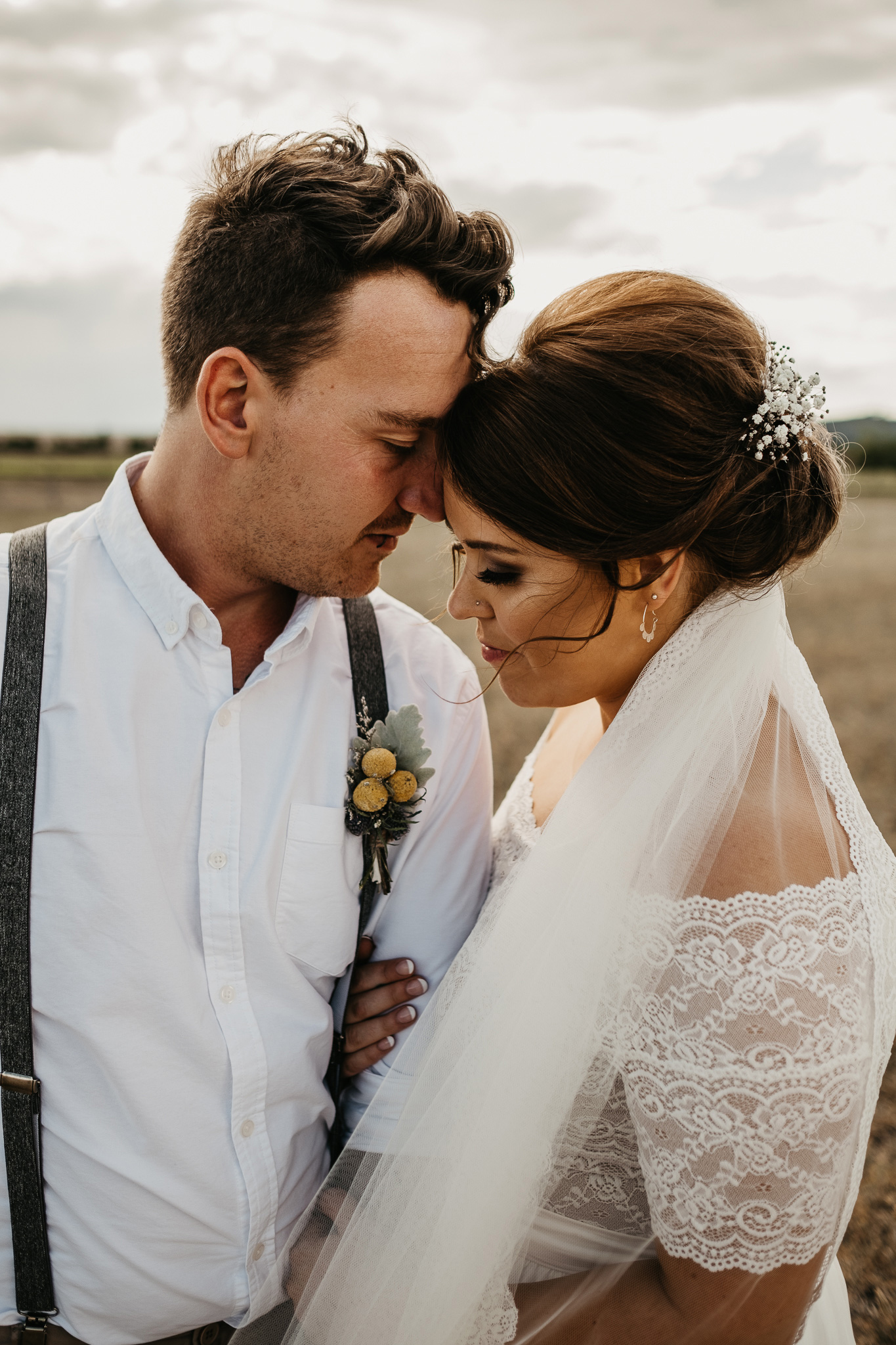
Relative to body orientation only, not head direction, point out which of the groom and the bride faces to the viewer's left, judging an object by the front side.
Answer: the bride

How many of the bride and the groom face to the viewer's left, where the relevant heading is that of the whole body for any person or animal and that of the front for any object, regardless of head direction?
1

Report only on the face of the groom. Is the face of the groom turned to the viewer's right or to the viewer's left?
to the viewer's right

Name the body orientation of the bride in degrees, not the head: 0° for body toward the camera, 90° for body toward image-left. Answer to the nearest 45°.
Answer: approximately 90°

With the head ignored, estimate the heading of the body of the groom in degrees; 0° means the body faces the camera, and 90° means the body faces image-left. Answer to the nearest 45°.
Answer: approximately 315°
